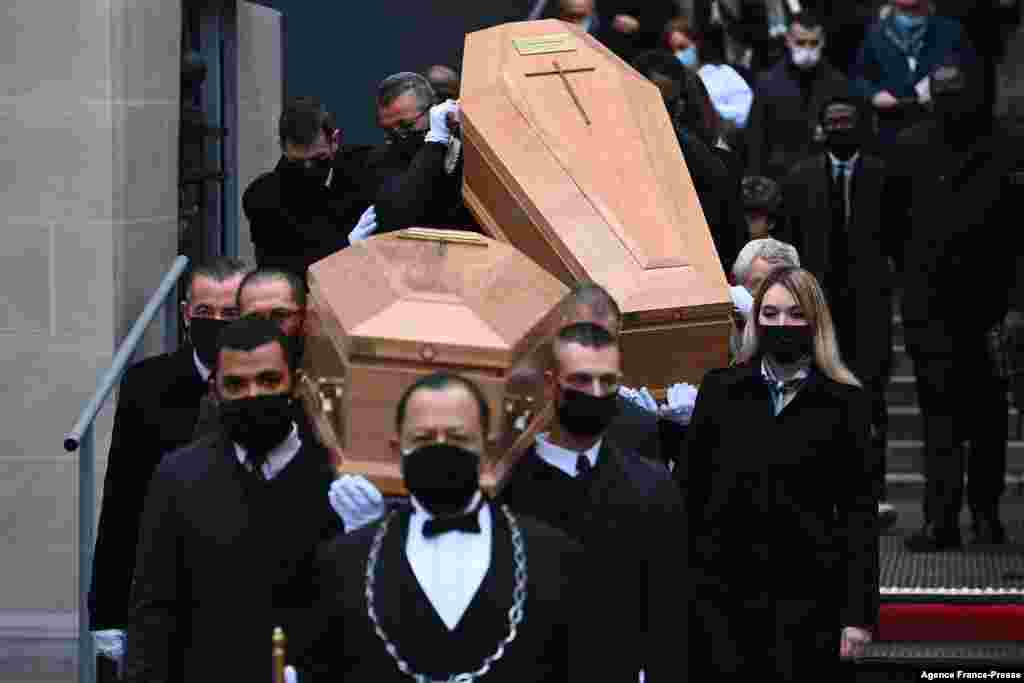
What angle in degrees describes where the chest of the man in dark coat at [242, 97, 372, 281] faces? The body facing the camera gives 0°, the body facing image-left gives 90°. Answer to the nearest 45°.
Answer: approximately 315°

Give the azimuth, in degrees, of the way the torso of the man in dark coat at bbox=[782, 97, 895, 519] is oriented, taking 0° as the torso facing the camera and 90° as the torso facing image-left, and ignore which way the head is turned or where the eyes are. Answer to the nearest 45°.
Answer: approximately 0°

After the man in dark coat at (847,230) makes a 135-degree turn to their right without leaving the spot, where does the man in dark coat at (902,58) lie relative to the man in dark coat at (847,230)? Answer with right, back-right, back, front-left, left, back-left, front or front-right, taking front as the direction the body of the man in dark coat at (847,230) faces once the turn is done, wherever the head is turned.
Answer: front-right

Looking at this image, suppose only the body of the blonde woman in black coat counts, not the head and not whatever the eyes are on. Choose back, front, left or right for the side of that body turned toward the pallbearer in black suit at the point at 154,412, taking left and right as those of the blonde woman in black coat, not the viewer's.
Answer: right

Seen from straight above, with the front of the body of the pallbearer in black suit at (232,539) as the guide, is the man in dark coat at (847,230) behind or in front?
behind
